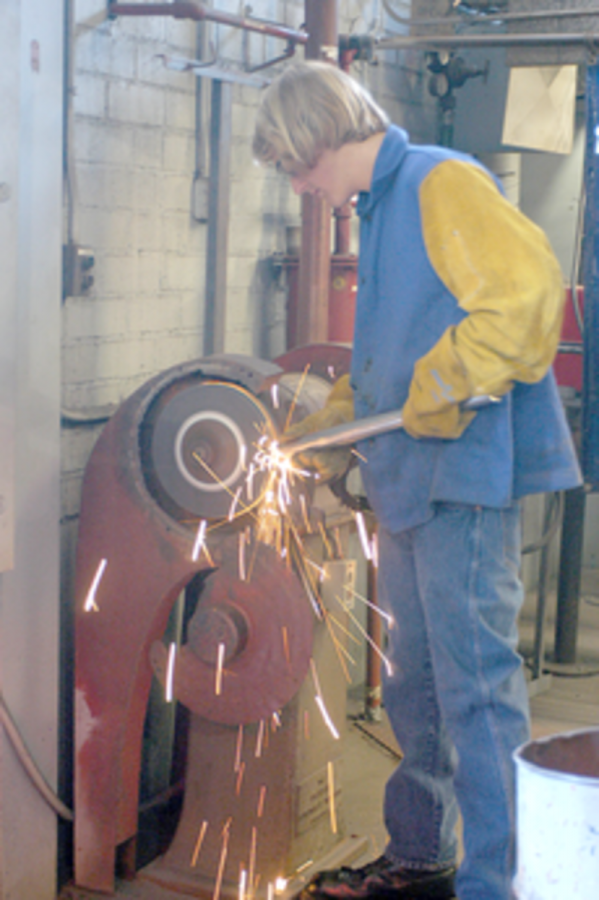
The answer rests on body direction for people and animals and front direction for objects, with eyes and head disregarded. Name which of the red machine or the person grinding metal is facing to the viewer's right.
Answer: the red machine

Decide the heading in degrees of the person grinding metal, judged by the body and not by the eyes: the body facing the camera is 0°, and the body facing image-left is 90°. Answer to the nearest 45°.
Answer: approximately 90°

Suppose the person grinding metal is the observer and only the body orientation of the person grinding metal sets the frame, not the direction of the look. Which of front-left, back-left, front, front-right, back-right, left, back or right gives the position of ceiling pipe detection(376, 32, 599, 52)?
right

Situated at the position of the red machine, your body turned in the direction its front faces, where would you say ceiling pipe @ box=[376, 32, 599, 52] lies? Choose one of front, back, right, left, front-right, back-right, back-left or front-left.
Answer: front-left

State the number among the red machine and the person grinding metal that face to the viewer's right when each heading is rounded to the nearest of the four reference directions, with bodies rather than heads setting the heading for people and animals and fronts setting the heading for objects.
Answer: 1

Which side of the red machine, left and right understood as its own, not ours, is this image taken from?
right

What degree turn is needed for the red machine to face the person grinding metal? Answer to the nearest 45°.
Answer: approximately 45° to its right

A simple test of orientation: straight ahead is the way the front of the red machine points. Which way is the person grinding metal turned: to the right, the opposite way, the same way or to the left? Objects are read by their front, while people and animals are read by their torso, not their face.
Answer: the opposite way

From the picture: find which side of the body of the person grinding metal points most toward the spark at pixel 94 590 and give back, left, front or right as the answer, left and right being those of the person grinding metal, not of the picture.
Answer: front
